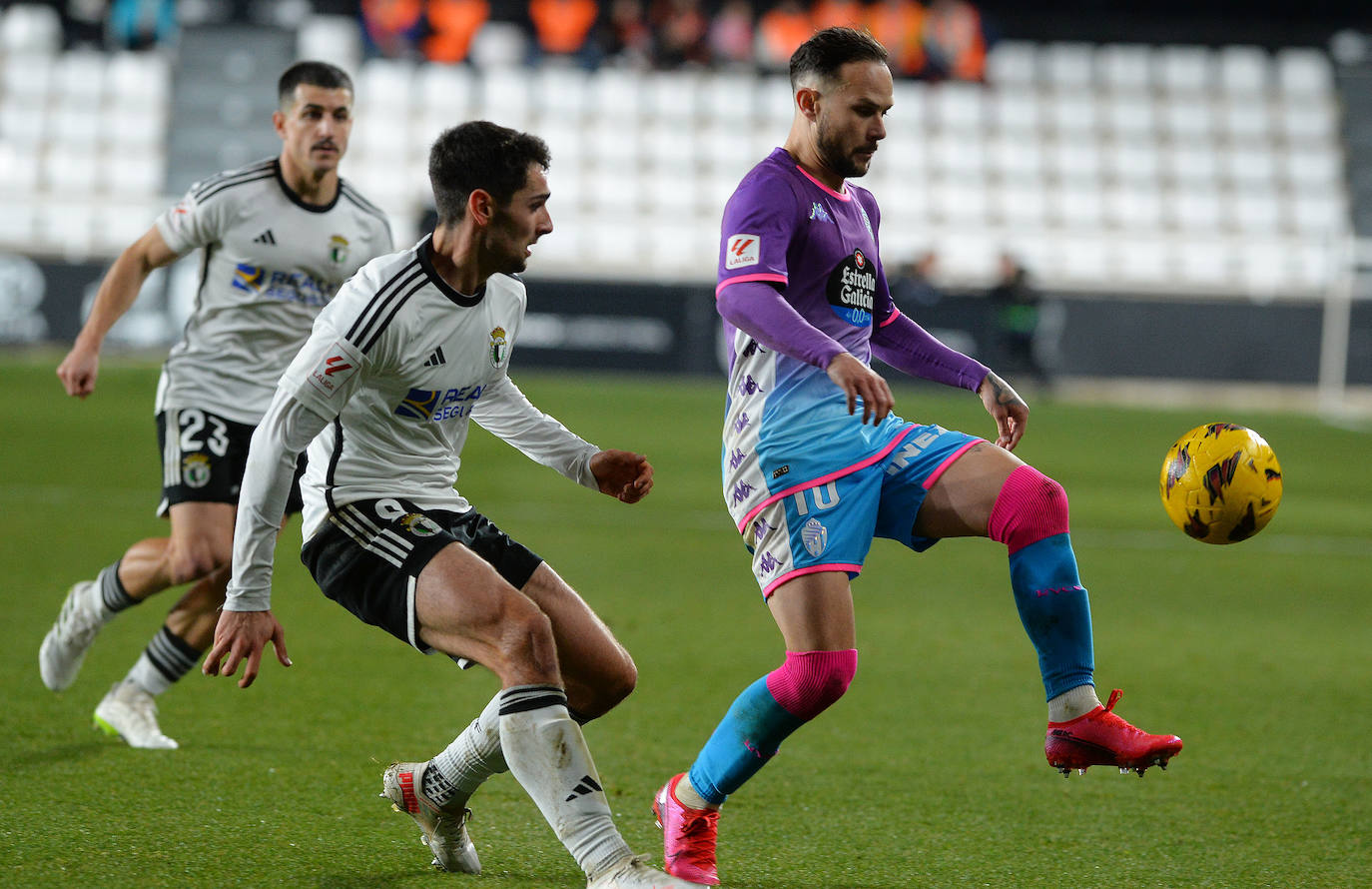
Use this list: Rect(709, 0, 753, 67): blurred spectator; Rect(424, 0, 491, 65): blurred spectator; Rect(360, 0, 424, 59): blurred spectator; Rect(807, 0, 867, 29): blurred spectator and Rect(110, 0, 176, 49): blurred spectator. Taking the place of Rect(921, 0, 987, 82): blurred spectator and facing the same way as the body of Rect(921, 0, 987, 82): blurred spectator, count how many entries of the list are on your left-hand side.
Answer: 0

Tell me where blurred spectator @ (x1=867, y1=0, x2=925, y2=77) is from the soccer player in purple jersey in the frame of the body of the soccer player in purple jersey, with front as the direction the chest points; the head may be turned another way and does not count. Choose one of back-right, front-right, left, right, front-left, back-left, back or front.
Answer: back-left

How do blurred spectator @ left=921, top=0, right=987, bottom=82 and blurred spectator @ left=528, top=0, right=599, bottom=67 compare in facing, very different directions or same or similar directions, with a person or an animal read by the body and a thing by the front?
same or similar directions

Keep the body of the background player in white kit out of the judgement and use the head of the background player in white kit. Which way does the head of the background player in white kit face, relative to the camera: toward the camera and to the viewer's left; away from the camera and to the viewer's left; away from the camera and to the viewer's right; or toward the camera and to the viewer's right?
toward the camera and to the viewer's right

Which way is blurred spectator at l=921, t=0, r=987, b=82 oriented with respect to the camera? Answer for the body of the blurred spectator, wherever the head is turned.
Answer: toward the camera

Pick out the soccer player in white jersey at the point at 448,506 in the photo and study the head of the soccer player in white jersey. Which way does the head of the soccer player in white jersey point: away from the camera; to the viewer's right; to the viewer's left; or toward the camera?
to the viewer's right

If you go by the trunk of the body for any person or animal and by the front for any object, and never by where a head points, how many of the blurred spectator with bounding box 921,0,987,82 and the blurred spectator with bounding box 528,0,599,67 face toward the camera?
2

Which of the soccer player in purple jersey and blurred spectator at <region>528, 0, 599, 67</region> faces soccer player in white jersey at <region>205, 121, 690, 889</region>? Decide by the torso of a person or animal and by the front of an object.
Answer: the blurred spectator

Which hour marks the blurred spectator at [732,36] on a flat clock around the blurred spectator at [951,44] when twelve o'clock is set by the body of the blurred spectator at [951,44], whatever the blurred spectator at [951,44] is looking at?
the blurred spectator at [732,36] is roughly at 3 o'clock from the blurred spectator at [951,44].

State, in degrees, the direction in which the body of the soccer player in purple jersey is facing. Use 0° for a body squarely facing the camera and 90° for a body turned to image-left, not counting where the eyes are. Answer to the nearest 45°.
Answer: approximately 315°

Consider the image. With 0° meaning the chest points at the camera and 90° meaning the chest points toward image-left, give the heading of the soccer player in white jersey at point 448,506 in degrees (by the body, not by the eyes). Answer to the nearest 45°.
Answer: approximately 315°

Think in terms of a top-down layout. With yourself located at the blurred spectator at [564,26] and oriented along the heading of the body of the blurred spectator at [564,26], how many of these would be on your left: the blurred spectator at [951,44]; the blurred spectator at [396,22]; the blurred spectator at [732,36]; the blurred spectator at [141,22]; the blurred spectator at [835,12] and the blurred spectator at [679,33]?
4

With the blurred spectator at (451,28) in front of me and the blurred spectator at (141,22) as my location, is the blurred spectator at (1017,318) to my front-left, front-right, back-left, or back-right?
front-right

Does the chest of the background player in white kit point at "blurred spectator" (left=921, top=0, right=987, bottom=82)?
no

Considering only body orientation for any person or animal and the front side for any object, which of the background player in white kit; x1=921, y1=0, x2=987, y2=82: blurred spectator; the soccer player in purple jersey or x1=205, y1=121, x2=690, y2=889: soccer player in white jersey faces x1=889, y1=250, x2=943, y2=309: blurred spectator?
x1=921, y1=0, x2=987, y2=82: blurred spectator

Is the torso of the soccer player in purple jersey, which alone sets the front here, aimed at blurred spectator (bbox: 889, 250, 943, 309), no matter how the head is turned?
no

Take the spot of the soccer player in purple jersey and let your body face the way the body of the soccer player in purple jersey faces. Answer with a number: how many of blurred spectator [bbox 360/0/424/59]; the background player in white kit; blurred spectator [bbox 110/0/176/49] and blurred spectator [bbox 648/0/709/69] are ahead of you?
0

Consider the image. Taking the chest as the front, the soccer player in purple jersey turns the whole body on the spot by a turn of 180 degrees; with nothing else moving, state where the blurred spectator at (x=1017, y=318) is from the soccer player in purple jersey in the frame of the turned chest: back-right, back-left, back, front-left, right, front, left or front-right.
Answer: front-right

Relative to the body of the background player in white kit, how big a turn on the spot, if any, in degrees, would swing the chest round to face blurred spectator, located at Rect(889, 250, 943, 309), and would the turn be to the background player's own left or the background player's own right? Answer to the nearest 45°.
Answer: approximately 90° to the background player's own left
